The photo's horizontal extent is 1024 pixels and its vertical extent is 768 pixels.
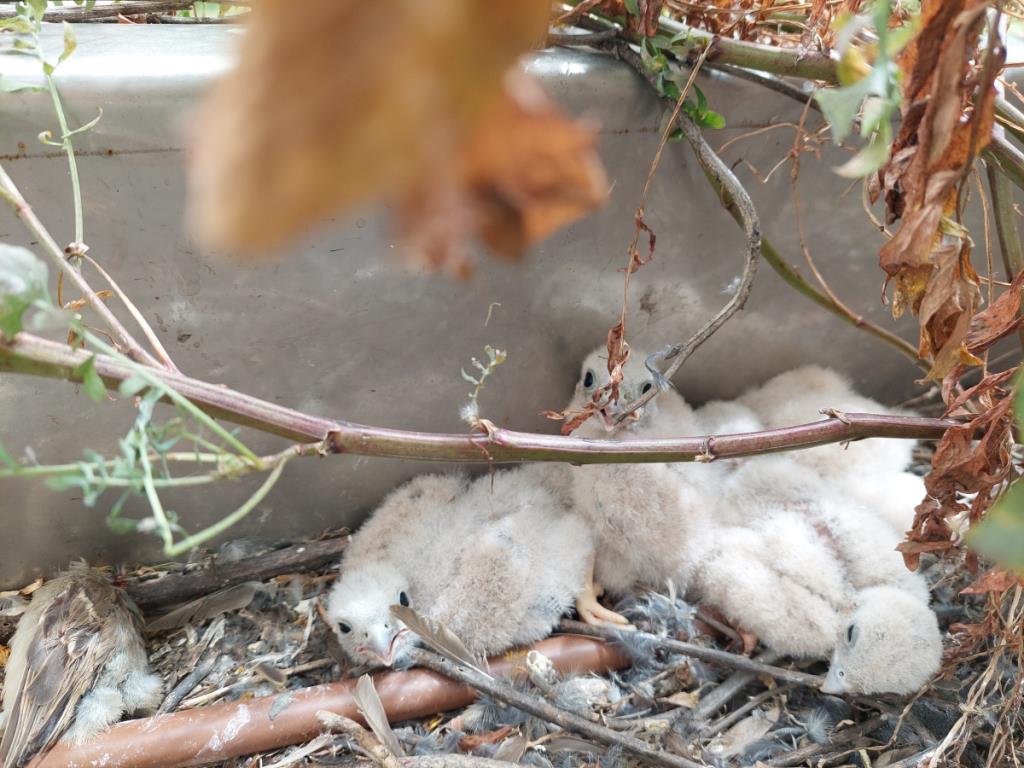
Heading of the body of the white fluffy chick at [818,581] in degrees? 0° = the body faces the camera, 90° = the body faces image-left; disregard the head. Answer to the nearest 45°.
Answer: approximately 315°

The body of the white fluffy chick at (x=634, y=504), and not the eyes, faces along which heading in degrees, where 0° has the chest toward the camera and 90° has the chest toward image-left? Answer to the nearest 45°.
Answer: approximately 45°

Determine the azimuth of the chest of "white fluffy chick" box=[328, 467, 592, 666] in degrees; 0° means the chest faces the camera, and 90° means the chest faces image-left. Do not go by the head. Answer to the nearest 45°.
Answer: approximately 45°
